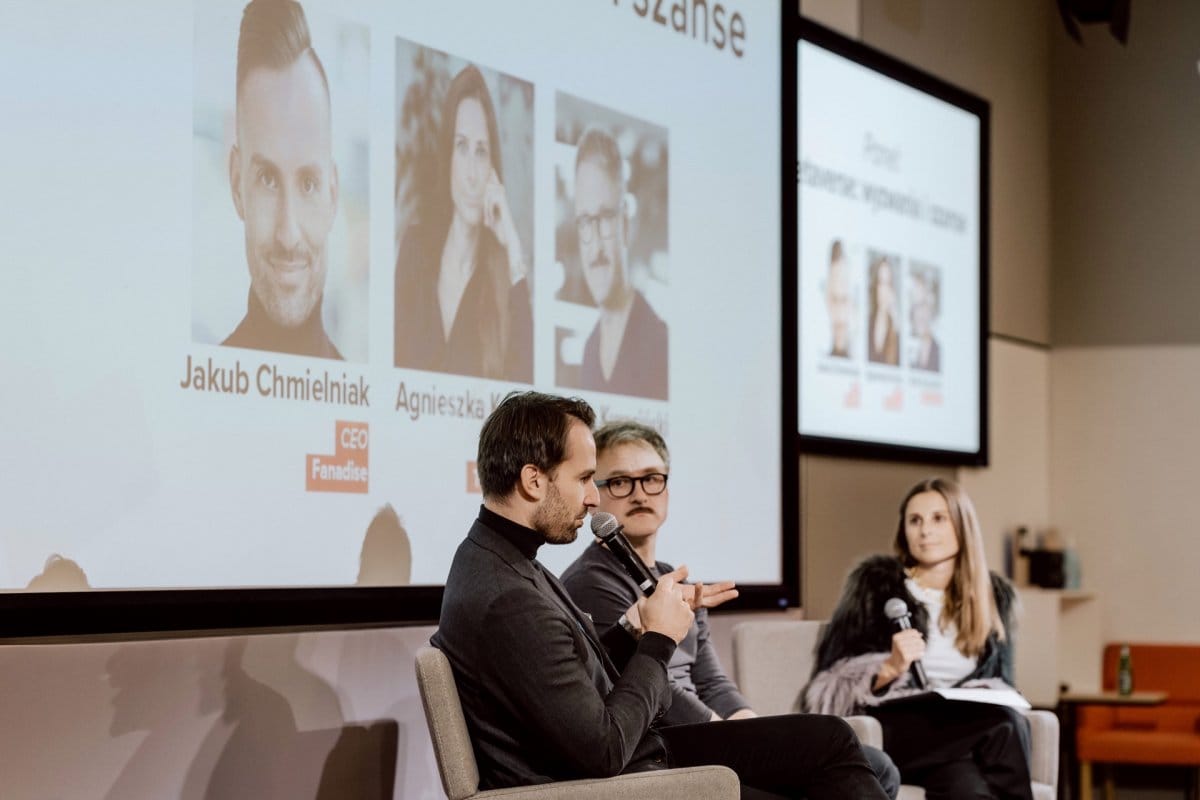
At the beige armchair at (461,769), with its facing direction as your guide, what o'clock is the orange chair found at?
The orange chair is roughly at 10 o'clock from the beige armchair.

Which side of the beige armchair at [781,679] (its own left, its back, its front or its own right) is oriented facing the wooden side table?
left

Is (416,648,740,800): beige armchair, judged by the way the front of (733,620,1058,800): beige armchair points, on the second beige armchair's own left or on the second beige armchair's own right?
on the second beige armchair's own right

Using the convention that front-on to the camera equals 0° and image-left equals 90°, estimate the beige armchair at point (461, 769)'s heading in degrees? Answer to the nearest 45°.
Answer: approximately 270°

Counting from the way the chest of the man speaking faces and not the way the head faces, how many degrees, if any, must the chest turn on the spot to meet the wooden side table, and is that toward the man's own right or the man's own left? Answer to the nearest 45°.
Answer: approximately 45° to the man's own left

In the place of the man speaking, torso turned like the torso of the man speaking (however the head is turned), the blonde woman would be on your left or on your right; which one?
on your left

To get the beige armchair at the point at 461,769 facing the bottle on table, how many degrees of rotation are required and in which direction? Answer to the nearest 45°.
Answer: approximately 45° to its left

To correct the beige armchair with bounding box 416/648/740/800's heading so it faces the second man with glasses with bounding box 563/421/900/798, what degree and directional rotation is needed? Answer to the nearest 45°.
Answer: approximately 90° to its left

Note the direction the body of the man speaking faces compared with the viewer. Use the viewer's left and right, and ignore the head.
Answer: facing to the right of the viewer

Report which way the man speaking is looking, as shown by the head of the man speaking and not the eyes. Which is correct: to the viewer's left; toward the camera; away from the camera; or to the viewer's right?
to the viewer's right

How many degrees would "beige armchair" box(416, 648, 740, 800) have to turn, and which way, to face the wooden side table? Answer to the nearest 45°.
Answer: approximately 45° to its left
